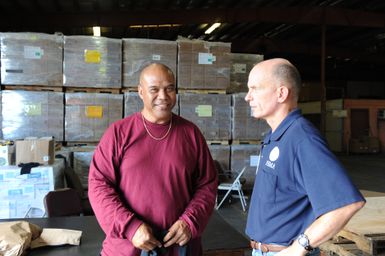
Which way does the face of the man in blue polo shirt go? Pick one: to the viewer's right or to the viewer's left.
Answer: to the viewer's left

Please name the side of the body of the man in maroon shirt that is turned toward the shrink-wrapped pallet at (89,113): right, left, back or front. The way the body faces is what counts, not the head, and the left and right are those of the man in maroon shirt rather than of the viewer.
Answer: back

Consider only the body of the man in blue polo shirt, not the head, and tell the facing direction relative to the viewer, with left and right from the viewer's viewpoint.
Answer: facing to the left of the viewer

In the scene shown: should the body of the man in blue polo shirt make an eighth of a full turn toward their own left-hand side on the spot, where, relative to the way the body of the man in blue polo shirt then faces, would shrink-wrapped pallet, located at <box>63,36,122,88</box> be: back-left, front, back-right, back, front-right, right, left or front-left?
right

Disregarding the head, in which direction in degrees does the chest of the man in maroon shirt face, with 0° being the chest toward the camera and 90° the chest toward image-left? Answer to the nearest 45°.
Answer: approximately 0°

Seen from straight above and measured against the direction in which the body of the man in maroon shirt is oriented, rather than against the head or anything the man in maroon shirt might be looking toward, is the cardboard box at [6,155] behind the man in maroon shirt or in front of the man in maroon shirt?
behind

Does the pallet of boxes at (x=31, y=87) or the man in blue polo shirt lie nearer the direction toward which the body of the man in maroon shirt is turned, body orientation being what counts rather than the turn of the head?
the man in blue polo shirt

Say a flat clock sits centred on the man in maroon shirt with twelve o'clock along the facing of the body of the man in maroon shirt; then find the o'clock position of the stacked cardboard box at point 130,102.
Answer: The stacked cardboard box is roughly at 6 o'clock from the man in maroon shirt.

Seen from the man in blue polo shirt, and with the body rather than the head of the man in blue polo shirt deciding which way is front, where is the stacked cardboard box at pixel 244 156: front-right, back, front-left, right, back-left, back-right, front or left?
right

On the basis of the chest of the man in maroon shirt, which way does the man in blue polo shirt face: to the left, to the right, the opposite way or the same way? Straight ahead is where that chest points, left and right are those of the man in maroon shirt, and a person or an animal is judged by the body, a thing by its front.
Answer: to the right

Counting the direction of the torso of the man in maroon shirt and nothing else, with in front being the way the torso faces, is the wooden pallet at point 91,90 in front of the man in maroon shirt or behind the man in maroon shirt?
behind

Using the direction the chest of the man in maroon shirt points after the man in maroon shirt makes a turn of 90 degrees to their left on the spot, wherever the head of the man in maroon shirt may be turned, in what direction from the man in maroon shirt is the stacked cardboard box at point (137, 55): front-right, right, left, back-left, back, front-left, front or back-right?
left

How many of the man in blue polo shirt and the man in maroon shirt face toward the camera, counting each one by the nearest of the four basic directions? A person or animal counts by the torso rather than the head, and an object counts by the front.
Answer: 1
